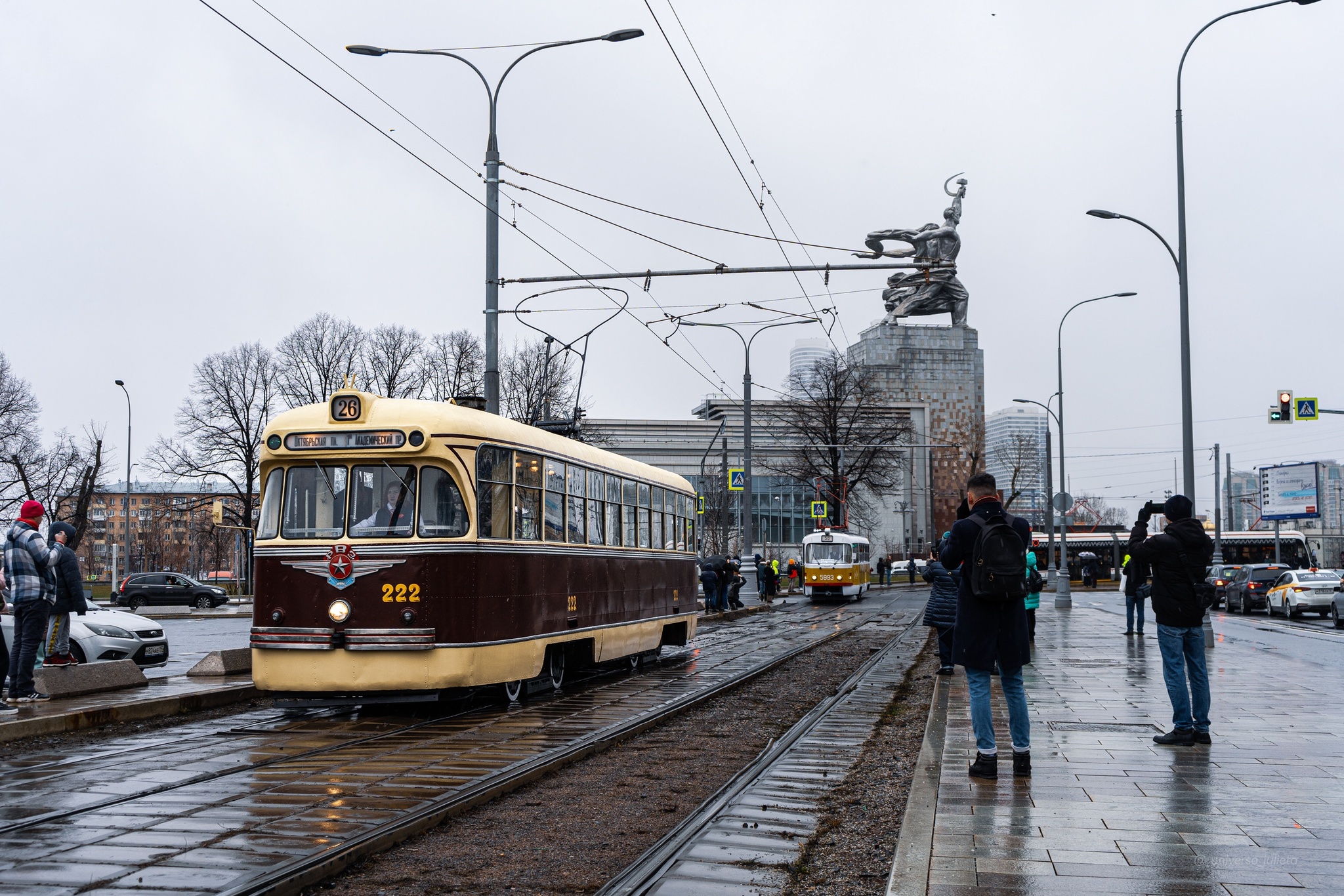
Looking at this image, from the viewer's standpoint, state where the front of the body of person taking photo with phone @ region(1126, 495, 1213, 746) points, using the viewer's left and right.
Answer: facing away from the viewer and to the left of the viewer

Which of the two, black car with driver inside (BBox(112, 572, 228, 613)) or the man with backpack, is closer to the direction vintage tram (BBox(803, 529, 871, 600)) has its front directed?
the man with backpack

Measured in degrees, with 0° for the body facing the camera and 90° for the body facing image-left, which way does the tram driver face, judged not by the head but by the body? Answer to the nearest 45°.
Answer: approximately 45°

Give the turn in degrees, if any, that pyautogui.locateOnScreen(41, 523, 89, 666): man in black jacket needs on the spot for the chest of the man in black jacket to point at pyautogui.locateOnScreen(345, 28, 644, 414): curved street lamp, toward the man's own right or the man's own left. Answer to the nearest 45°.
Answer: approximately 45° to the man's own left

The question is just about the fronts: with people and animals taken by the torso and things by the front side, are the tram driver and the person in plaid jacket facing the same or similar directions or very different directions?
very different directions

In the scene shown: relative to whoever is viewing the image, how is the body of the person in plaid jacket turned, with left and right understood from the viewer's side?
facing away from the viewer and to the right of the viewer

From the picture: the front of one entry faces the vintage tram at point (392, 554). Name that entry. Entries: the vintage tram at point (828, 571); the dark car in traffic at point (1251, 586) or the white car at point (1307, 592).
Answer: the vintage tram at point (828, 571)
